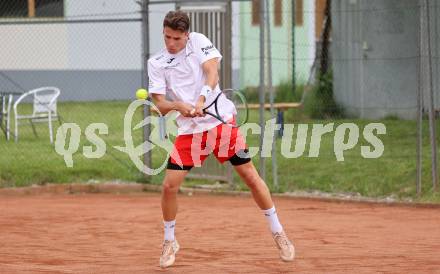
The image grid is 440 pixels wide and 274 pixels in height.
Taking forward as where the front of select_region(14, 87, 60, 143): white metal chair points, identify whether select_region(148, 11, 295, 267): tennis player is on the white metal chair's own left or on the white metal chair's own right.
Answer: on the white metal chair's own left
